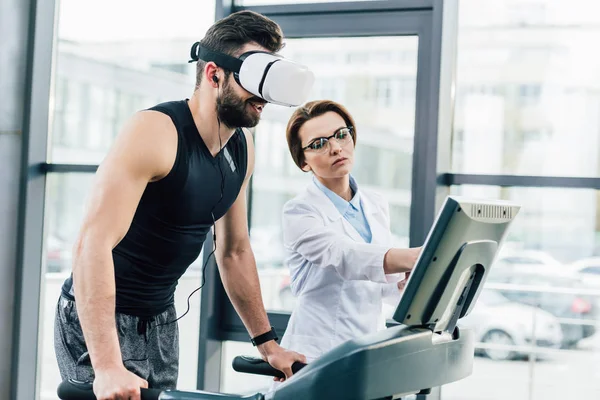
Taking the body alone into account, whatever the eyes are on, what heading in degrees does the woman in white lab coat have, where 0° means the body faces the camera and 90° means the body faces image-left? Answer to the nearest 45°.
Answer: approximately 315°

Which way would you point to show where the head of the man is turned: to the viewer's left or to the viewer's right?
to the viewer's right

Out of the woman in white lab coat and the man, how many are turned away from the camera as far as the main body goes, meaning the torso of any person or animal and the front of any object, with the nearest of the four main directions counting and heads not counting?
0

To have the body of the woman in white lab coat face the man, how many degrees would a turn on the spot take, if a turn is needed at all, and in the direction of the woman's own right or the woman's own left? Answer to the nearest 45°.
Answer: approximately 90° to the woman's own right

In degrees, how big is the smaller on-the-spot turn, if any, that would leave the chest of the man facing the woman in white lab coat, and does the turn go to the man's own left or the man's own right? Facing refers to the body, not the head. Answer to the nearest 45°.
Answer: approximately 90° to the man's own left

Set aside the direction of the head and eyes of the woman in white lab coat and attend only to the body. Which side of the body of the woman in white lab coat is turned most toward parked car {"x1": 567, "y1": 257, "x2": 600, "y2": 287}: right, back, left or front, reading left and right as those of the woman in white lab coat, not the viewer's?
left
